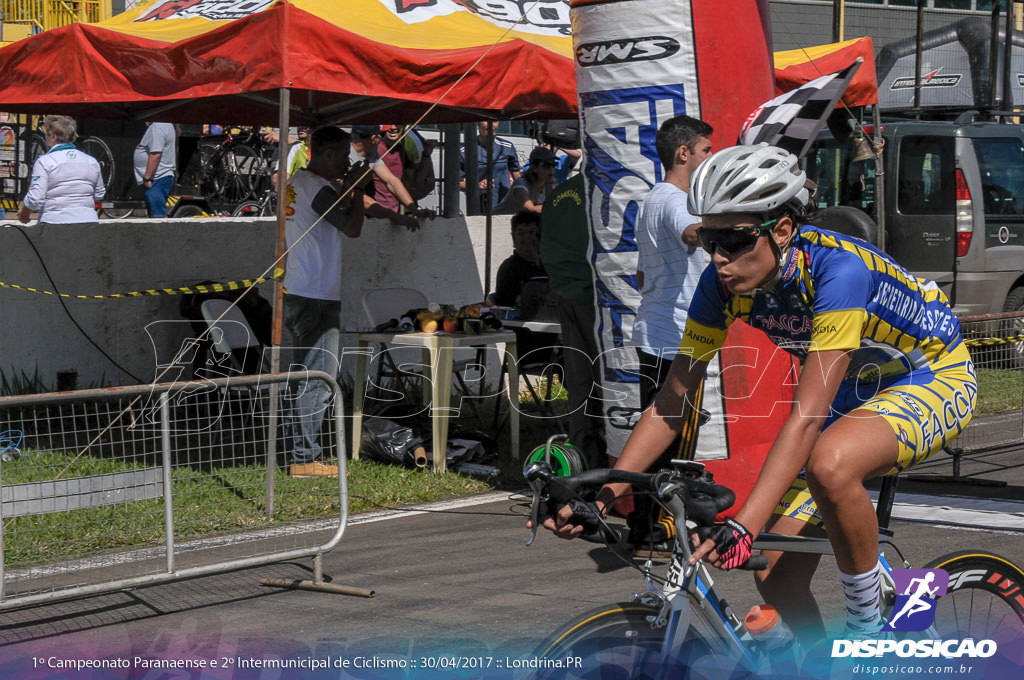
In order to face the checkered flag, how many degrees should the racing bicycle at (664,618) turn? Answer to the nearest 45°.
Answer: approximately 135° to its right

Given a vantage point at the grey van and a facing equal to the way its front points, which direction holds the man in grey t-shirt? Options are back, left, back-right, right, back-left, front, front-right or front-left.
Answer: back-left

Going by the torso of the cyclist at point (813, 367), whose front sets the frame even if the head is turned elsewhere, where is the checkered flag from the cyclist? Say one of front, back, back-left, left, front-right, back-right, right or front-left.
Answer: back-right

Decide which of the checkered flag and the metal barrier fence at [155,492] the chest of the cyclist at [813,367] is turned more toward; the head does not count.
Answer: the metal barrier fence

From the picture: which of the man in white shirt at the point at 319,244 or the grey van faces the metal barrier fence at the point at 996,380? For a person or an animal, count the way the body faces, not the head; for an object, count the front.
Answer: the man in white shirt

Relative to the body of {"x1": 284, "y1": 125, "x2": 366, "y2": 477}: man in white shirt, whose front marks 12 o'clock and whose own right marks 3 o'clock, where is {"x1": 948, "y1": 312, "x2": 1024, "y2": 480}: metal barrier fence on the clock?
The metal barrier fence is roughly at 12 o'clock from the man in white shirt.

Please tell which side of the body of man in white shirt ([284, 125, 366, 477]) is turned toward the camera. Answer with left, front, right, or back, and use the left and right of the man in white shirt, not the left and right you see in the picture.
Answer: right

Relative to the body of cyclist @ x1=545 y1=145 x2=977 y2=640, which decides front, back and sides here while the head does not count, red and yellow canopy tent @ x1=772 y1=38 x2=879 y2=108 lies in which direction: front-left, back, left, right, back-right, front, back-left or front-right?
back-right

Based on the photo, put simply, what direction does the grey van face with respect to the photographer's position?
facing away from the viewer and to the right of the viewer

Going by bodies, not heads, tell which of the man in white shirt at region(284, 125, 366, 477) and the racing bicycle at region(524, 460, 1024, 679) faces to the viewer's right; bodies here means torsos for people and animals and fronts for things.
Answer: the man in white shirt

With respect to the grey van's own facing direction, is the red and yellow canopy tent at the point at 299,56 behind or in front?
behind

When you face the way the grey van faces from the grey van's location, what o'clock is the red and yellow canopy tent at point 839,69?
The red and yellow canopy tent is roughly at 5 o'clock from the grey van.

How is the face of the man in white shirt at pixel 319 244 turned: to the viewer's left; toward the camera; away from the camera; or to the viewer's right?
to the viewer's right

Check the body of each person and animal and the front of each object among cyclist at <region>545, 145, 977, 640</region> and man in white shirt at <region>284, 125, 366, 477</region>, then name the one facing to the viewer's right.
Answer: the man in white shirt

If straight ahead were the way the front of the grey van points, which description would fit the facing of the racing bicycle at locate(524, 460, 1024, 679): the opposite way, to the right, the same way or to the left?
the opposite way
